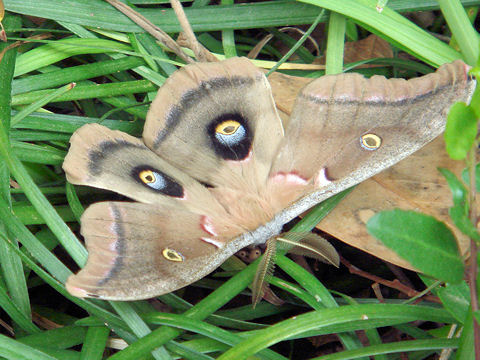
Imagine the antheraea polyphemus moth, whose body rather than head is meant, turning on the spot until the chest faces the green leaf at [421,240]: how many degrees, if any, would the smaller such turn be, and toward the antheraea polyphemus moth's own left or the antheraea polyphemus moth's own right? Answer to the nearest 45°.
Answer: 0° — it already faces it

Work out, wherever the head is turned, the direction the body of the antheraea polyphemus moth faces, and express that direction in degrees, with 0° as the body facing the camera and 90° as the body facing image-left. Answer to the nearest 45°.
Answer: approximately 315°

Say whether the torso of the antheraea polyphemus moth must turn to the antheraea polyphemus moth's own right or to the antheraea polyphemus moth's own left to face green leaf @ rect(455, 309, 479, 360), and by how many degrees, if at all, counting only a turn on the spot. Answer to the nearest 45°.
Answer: approximately 45° to the antheraea polyphemus moth's own left
